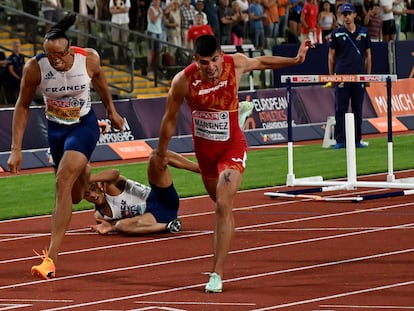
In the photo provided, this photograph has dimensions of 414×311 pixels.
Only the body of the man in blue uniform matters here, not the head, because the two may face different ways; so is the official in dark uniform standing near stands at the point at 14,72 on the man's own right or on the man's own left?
on the man's own right

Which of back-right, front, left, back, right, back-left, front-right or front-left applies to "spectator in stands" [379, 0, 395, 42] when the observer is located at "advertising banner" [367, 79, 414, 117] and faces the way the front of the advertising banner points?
back

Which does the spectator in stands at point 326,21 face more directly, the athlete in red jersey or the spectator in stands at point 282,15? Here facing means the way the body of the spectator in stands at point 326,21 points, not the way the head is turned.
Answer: the athlete in red jersey

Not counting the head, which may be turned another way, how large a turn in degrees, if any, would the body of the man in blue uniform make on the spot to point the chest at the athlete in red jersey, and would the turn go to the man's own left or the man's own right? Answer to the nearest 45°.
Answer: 0° — they already face them

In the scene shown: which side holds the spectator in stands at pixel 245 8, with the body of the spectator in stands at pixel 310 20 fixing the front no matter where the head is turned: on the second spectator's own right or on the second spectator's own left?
on the second spectator's own right

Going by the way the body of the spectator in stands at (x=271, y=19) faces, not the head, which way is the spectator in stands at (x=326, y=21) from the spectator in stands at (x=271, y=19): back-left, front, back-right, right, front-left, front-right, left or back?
left

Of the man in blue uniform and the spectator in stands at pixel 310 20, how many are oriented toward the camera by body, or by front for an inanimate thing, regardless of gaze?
2

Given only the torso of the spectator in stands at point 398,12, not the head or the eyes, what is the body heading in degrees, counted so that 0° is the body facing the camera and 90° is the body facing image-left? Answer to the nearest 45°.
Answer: approximately 0°

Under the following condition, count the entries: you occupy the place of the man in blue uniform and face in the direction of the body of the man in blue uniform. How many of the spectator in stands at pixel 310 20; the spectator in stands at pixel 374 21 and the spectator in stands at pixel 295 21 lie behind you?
3

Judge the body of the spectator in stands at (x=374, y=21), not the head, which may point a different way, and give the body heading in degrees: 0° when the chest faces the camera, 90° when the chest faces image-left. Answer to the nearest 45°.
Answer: approximately 45°

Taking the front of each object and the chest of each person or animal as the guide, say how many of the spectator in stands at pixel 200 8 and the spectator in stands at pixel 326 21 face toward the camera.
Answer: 2
